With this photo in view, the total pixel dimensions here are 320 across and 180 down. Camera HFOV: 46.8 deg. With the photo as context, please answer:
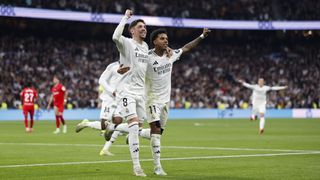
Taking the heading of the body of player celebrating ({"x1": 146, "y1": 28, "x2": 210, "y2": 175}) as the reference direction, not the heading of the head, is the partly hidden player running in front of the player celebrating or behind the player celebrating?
behind

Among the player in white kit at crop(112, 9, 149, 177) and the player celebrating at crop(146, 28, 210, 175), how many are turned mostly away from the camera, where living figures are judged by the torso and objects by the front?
0

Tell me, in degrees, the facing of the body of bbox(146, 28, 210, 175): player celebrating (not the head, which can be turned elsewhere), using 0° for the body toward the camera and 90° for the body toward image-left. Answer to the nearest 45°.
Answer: approximately 315°

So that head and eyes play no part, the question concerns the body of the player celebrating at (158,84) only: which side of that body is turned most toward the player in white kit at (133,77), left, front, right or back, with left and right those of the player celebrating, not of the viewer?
right

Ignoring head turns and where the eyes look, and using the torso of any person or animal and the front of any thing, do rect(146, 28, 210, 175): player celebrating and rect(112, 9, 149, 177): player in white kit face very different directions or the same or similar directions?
same or similar directions

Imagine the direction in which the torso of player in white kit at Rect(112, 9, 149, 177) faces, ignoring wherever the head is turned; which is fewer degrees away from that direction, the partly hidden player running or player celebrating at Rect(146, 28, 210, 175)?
the player celebrating

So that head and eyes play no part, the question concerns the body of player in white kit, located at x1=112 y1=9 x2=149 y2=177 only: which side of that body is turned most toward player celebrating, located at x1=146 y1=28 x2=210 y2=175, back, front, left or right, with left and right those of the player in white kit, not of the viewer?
left
